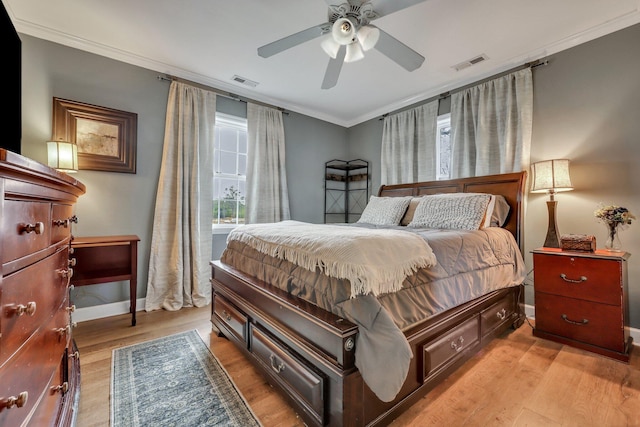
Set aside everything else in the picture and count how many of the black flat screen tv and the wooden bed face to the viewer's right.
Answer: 1

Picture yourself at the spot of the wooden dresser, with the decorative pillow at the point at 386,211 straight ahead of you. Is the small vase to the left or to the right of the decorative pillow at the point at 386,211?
right

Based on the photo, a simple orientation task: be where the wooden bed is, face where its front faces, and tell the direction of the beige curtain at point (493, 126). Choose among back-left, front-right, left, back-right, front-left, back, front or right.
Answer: back

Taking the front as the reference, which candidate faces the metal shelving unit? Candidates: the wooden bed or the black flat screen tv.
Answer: the black flat screen tv

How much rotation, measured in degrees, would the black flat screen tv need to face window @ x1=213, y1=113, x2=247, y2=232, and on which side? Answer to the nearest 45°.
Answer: approximately 45° to its left

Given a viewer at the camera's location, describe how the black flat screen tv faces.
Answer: facing to the right of the viewer

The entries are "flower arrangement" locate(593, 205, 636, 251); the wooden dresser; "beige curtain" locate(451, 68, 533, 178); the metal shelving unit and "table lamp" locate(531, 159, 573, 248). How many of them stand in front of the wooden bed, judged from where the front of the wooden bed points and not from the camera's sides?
1

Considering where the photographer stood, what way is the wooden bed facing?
facing the viewer and to the left of the viewer

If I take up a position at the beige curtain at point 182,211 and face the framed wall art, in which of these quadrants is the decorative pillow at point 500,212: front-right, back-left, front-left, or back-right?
back-left

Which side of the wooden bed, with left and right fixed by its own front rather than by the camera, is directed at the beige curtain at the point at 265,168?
right

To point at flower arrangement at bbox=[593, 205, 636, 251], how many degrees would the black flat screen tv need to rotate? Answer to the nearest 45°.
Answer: approximately 45° to its right

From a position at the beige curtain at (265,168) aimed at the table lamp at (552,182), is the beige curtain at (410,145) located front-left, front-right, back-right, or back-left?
front-left
